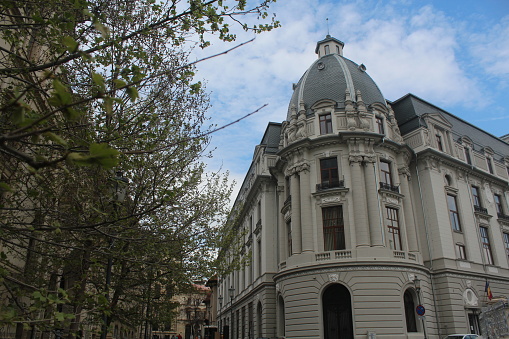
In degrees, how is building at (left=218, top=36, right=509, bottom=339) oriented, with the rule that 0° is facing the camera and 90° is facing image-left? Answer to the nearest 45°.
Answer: approximately 0°

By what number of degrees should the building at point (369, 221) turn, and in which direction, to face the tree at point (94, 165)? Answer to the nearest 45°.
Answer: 0° — it already faces it
